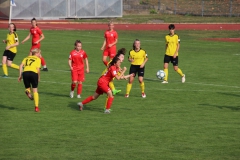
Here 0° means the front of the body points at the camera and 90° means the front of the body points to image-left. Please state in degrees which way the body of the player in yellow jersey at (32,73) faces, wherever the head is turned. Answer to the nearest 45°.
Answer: approximately 225°

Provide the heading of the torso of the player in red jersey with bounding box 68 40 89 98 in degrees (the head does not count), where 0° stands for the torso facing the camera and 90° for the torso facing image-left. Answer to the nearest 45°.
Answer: approximately 0°

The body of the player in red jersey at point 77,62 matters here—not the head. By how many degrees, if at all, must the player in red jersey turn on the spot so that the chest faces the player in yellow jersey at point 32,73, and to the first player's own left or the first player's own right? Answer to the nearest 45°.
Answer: approximately 45° to the first player's own right

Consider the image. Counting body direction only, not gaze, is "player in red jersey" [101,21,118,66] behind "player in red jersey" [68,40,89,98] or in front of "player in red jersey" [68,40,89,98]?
behind

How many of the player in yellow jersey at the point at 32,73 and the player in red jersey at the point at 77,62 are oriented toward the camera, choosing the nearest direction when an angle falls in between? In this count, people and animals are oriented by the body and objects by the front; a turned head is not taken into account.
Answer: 1
